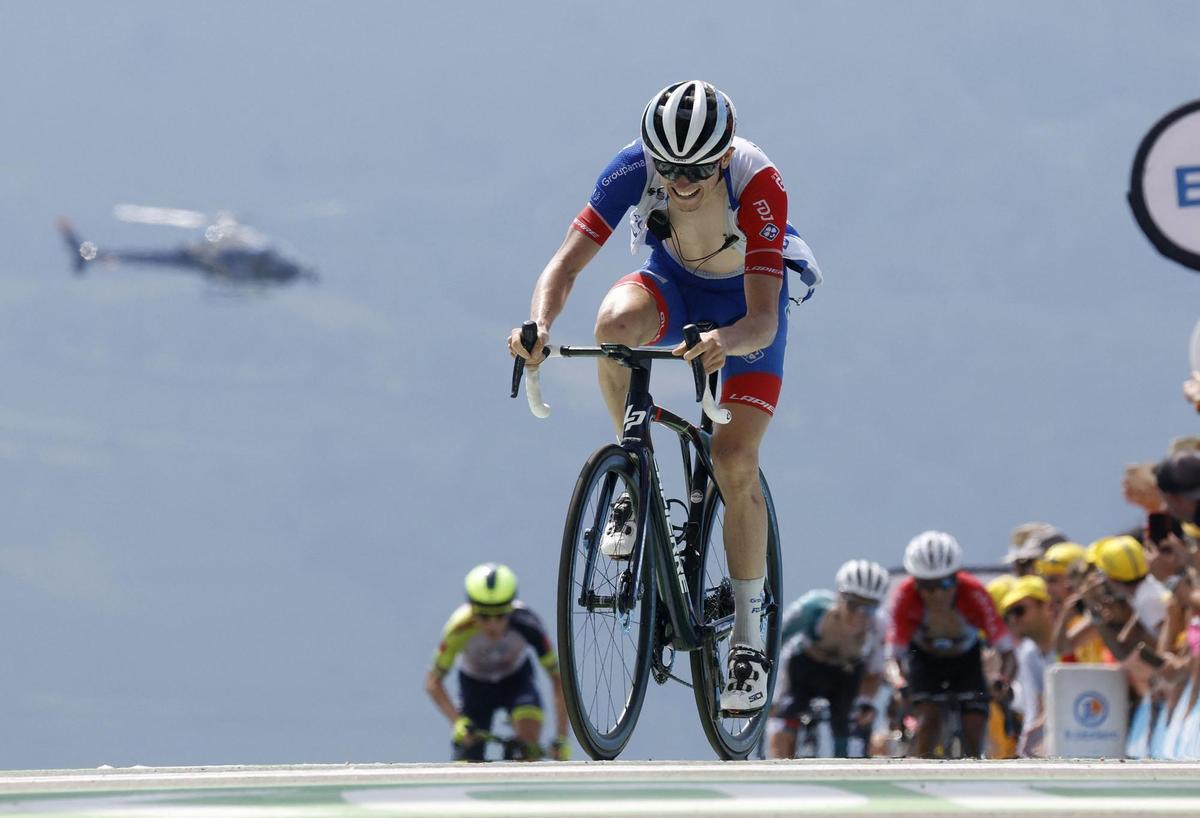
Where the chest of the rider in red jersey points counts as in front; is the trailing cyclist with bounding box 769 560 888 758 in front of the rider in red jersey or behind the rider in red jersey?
behind

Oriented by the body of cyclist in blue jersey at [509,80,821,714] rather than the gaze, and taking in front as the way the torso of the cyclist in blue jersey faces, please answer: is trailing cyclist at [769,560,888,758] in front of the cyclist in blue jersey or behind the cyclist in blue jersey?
behind

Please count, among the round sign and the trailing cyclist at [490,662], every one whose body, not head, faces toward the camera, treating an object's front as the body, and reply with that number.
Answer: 2

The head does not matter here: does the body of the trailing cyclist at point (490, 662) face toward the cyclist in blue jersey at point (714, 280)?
yes
